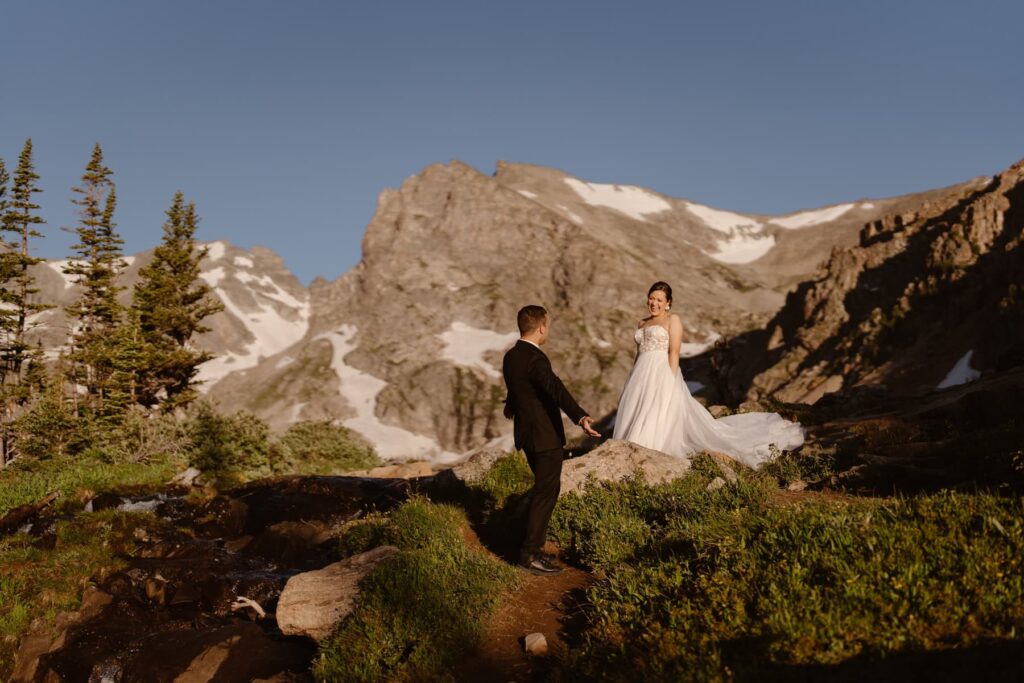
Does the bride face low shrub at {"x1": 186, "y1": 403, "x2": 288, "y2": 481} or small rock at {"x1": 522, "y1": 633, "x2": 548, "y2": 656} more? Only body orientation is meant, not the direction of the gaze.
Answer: the small rock

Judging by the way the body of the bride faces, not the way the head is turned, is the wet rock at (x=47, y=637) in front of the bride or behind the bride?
in front

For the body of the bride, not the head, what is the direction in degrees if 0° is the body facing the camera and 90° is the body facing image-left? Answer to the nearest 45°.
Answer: approximately 45°

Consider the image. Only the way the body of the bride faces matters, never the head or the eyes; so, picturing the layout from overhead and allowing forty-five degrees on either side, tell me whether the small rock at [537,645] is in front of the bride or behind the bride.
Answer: in front

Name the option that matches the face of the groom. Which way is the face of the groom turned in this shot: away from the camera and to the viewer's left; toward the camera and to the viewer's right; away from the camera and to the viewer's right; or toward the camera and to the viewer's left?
away from the camera and to the viewer's right
